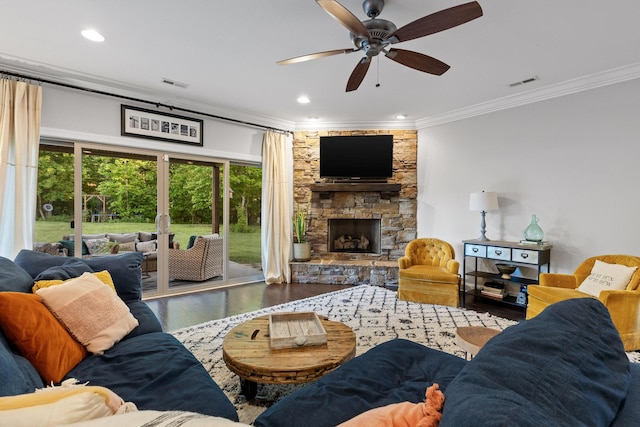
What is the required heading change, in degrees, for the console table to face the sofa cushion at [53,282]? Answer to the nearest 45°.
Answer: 0° — it already faces it

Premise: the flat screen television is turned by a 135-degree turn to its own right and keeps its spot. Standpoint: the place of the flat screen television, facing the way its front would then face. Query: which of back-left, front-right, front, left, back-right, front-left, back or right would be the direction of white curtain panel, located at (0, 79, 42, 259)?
left

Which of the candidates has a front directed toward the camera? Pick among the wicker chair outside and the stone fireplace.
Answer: the stone fireplace

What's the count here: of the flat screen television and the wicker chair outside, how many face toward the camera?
1

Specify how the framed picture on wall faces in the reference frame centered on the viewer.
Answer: facing the viewer and to the right of the viewer

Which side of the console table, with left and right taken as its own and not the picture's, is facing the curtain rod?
front

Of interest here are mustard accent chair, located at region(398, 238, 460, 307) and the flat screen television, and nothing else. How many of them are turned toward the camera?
2

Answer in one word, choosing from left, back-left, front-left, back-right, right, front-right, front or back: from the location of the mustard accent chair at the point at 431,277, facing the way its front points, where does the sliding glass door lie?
right

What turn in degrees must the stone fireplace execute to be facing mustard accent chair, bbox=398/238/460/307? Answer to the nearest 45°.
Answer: approximately 45° to its left

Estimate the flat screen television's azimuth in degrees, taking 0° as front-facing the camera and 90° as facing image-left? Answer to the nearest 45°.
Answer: approximately 0°

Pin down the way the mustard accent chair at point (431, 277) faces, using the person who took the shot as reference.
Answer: facing the viewer

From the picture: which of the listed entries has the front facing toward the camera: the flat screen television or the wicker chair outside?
the flat screen television

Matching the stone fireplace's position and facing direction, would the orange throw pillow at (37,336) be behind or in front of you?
in front

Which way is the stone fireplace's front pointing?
toward the camera

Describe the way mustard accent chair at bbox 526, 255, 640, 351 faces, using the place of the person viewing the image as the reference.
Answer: facing the viewer and to the left of the viewer

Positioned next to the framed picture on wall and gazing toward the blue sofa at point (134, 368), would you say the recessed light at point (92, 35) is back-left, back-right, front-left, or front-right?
front-right

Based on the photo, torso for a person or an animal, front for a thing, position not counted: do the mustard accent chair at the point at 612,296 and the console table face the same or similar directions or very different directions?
same or similar directions

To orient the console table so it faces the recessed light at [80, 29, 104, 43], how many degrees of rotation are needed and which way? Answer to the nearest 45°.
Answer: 0° — it already faces it

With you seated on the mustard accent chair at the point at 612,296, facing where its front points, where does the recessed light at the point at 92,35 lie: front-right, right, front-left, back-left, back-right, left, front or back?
front

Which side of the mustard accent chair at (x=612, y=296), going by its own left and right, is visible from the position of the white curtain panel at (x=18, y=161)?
front
